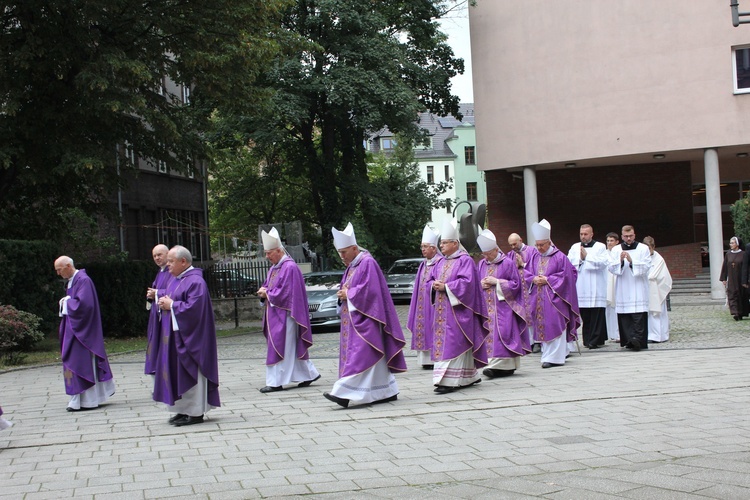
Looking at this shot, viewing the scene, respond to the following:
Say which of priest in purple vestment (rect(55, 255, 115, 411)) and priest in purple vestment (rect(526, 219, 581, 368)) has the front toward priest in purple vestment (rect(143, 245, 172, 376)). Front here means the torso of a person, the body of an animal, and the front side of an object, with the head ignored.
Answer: priest in purple vestment (rect(526, 219, 581, 368))

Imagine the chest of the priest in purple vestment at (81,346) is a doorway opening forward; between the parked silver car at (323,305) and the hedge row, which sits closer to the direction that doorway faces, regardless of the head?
the hedge row

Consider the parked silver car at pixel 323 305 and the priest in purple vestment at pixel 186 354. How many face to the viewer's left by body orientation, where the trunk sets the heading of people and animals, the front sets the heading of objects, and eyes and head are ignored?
1

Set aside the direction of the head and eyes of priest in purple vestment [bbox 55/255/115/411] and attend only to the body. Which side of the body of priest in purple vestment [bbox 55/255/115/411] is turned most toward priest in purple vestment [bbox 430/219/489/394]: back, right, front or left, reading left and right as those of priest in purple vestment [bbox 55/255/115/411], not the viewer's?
back

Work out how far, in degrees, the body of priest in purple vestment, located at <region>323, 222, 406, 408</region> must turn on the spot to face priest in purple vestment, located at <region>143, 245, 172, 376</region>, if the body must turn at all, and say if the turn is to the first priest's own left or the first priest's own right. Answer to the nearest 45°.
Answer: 0° — they already face them

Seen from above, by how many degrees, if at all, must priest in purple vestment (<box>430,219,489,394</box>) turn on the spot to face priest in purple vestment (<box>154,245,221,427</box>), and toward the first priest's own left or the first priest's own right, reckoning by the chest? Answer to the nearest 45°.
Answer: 0° — they already face them

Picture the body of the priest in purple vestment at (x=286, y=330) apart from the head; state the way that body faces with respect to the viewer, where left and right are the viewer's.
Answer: facing to the left of the viewer

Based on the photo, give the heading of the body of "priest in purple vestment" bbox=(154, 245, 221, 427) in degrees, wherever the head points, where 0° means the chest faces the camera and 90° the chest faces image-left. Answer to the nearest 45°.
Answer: approximately 90°
